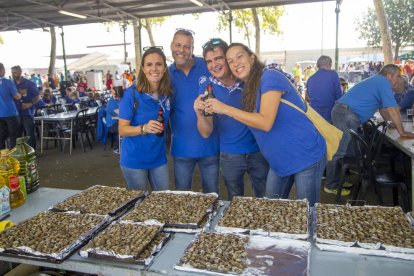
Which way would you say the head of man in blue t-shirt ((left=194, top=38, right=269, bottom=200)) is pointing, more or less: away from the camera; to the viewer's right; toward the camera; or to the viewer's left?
toward the camera

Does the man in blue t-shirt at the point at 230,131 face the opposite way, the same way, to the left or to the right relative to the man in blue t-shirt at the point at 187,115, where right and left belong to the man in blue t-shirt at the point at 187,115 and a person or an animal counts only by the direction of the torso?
the same way

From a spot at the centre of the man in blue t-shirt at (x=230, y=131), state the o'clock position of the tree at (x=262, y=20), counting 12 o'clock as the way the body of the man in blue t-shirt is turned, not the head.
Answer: The tree is roughly at 6 o'clock from the man in blue t-shirt.

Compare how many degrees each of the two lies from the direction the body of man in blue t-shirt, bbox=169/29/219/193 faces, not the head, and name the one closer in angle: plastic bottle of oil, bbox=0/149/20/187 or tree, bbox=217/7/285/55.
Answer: the plastic bottle of oil

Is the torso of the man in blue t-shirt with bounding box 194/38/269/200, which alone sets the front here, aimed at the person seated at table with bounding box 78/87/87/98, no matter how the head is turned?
no

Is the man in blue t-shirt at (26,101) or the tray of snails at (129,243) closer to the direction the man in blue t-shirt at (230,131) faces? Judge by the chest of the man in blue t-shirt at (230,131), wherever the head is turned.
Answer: the tray of snails

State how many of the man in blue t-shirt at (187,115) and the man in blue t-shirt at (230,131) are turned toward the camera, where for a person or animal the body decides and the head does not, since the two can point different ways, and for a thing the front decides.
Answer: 2

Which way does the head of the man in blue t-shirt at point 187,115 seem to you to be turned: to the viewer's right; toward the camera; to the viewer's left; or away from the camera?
toward the camera

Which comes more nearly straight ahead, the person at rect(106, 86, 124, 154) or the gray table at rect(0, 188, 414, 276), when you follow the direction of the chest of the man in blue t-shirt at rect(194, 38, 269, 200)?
the gray table

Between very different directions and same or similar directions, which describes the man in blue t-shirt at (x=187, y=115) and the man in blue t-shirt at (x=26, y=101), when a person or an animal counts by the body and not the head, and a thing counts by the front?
same or similar directions

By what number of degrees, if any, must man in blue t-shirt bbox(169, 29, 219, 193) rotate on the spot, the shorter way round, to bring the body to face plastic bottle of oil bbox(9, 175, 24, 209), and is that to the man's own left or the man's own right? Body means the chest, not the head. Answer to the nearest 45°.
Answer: approximately 45° to the man's own right

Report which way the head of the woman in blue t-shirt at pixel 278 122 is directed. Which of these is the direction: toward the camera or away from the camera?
toward the camera

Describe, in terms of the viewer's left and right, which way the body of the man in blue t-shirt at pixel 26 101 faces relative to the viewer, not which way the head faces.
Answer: facing the viewer and to the left of the viewer

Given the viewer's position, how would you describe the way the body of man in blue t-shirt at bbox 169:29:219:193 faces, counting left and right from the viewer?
facing the viewer

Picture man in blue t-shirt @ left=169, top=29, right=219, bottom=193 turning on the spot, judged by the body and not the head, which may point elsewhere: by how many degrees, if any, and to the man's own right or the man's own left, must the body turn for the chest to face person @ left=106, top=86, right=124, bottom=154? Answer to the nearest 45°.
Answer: approximately 180°

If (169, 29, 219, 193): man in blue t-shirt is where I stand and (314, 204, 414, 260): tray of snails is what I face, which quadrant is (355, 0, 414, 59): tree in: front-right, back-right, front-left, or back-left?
back-left

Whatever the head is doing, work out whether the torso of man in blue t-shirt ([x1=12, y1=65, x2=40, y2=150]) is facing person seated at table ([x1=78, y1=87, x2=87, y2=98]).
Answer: no

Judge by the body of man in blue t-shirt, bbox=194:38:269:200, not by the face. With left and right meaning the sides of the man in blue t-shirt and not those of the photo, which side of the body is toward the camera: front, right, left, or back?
front
